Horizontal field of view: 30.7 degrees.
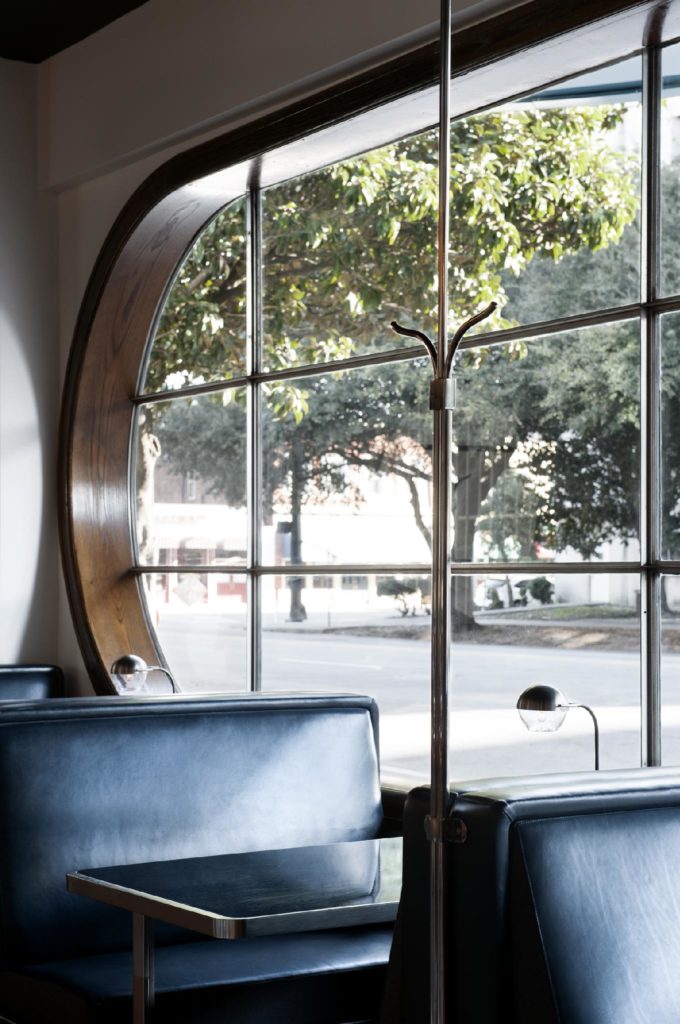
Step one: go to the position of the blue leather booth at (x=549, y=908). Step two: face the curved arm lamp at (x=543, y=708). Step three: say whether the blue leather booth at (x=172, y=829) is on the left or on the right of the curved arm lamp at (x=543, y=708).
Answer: left

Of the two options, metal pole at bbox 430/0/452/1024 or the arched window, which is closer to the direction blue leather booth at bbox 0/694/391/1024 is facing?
the metal pole

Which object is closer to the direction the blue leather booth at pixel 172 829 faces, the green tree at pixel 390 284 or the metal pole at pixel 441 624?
the metal pole

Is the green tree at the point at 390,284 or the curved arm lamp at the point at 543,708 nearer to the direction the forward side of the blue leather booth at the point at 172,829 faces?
the curved arm lamp

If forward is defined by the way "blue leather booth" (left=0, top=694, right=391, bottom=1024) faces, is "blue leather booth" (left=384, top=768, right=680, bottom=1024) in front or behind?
in front

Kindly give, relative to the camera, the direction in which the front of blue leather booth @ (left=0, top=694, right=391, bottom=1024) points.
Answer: facing the viewer and to the right of the viewer

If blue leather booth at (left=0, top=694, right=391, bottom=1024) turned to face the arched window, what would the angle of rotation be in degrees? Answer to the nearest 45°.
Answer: approximately 135° to its left
